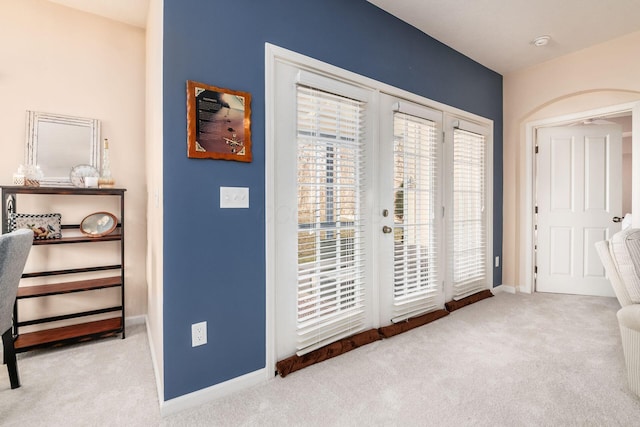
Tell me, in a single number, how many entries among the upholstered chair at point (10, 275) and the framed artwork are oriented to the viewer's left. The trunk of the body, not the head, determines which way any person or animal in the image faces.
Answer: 1

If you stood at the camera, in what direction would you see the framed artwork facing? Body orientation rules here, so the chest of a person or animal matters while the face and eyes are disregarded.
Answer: facing the viewer and to the right of the viewer

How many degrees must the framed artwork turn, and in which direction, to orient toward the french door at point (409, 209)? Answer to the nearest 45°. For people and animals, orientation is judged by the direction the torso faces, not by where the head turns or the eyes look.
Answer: approximately 45° to its left

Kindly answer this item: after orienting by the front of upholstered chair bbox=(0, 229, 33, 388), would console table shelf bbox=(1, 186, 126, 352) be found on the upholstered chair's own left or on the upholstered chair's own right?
on the upholstered chair's own right

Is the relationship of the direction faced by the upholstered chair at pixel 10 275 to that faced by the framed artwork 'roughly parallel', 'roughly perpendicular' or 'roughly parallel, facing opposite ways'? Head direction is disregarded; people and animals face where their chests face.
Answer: roughly perpendicular
